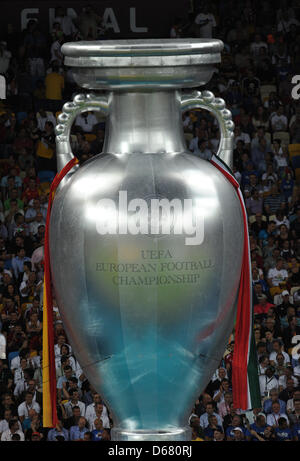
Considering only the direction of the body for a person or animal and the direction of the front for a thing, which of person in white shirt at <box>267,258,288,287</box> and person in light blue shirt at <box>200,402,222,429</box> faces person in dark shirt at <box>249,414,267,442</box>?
person in white shirt at <box>267,258,288,287</box>

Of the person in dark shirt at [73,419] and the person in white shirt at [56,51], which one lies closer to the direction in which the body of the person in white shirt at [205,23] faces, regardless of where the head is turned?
the person in dark shirt

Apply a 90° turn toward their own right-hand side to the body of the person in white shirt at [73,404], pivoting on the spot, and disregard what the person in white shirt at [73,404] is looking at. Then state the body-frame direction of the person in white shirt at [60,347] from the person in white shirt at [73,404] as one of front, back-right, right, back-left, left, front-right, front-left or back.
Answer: right

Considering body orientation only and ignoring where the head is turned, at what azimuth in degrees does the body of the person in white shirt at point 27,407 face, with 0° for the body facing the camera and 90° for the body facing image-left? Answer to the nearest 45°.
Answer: approximately 0°

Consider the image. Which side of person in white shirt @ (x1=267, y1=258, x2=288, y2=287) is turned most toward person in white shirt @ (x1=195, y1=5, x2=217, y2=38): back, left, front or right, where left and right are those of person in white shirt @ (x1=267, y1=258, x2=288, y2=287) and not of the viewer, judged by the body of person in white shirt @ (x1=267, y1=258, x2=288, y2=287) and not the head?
back

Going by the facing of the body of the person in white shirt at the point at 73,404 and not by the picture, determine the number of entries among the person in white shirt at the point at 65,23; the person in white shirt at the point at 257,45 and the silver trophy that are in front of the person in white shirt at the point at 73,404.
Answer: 1

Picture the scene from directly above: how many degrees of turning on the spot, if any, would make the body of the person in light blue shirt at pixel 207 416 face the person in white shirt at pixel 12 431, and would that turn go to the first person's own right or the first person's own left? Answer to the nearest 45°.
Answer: approximately 90° to the first person's own right

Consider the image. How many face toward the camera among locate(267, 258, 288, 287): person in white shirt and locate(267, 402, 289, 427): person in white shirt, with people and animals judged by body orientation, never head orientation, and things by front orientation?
2

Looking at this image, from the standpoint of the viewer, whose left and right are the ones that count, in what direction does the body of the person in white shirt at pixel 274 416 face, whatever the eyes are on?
facing the viewer

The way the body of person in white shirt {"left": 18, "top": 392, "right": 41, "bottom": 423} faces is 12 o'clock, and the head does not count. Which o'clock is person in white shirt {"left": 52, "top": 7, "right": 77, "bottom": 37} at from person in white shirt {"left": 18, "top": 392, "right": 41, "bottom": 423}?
person in white shirt {"left": 52, "top": 7, "right": 77, "bottom": 37} is roughly at 6 o'clock from person in white shirt {"left": 18, "top": 392, "right": 41, "bottom": 423}.

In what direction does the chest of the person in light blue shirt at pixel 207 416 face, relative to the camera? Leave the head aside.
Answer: toward the camera

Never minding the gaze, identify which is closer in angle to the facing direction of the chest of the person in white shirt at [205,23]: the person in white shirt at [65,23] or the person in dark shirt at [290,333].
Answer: the person in dark shirt

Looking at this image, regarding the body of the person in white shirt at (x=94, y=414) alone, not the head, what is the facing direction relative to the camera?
toward the camera

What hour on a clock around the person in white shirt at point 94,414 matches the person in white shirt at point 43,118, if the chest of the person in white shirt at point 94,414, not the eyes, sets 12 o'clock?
the person in white shirt at point 43,118 is roughly at 6 o'clock from the person in white shirt at point 94,414.

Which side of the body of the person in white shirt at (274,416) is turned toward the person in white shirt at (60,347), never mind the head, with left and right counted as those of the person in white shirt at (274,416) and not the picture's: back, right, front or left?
right

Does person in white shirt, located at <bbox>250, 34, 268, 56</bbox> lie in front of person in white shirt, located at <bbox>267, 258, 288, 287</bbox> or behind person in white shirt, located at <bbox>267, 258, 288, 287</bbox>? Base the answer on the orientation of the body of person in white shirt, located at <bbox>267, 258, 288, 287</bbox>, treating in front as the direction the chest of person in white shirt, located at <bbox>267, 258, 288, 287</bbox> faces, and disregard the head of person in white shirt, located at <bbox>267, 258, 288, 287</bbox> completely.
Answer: behind

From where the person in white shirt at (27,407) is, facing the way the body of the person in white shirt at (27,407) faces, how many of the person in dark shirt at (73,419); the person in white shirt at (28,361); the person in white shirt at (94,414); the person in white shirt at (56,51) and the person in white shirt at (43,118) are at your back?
3

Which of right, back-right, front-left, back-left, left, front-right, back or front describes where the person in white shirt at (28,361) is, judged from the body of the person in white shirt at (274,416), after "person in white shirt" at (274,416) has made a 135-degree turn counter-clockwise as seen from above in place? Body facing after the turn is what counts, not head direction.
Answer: back-left

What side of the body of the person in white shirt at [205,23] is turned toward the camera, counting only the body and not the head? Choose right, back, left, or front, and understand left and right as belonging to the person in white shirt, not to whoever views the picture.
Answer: front
